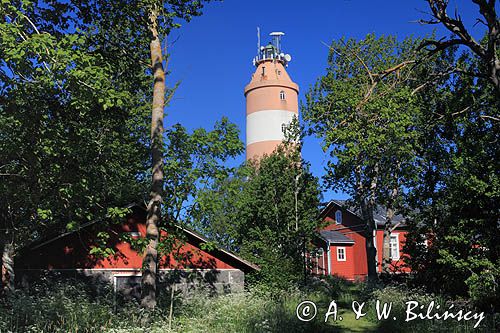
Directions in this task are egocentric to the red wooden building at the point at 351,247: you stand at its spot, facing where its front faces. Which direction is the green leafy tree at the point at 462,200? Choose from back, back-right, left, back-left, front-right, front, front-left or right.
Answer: front-left

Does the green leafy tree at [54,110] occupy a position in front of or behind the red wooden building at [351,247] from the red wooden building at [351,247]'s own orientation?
in front

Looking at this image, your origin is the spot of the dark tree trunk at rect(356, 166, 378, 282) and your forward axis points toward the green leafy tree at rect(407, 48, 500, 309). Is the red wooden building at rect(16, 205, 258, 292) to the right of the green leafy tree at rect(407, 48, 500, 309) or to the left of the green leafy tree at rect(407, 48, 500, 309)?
right

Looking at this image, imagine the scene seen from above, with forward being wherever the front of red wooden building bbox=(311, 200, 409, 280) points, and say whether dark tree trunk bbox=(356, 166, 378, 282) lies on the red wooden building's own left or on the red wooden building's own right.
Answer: on the red wooden building's own left

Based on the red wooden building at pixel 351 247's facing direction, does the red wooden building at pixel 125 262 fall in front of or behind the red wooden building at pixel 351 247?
in front

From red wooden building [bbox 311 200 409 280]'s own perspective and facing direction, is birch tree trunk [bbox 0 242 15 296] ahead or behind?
ahead
